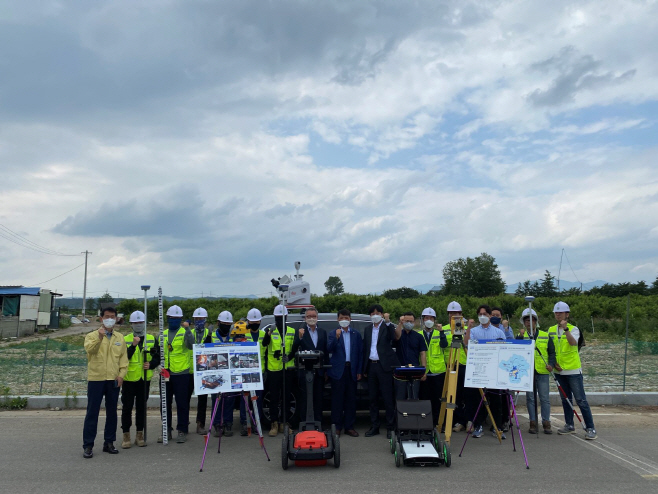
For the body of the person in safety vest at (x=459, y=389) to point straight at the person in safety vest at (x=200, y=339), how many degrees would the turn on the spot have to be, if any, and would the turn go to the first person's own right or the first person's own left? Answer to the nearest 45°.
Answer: approximately 90° to the first person's own right

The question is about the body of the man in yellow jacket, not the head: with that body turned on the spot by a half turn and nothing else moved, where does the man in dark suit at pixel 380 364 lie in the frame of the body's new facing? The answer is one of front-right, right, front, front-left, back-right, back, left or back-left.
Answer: right

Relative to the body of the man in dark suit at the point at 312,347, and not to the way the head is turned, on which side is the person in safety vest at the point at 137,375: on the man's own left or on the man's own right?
on the man's own right

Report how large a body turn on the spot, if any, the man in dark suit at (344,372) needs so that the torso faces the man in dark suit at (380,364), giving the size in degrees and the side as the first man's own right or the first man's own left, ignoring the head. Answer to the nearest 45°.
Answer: approximately 90° to the first man's own left

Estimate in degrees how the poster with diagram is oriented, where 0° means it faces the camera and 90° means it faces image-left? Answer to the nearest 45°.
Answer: approximately 0°

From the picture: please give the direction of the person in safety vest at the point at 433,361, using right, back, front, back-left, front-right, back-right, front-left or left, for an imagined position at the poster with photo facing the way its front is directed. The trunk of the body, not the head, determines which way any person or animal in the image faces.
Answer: left

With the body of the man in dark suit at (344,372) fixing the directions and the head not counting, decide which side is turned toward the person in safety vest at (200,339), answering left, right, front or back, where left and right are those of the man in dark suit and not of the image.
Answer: right
